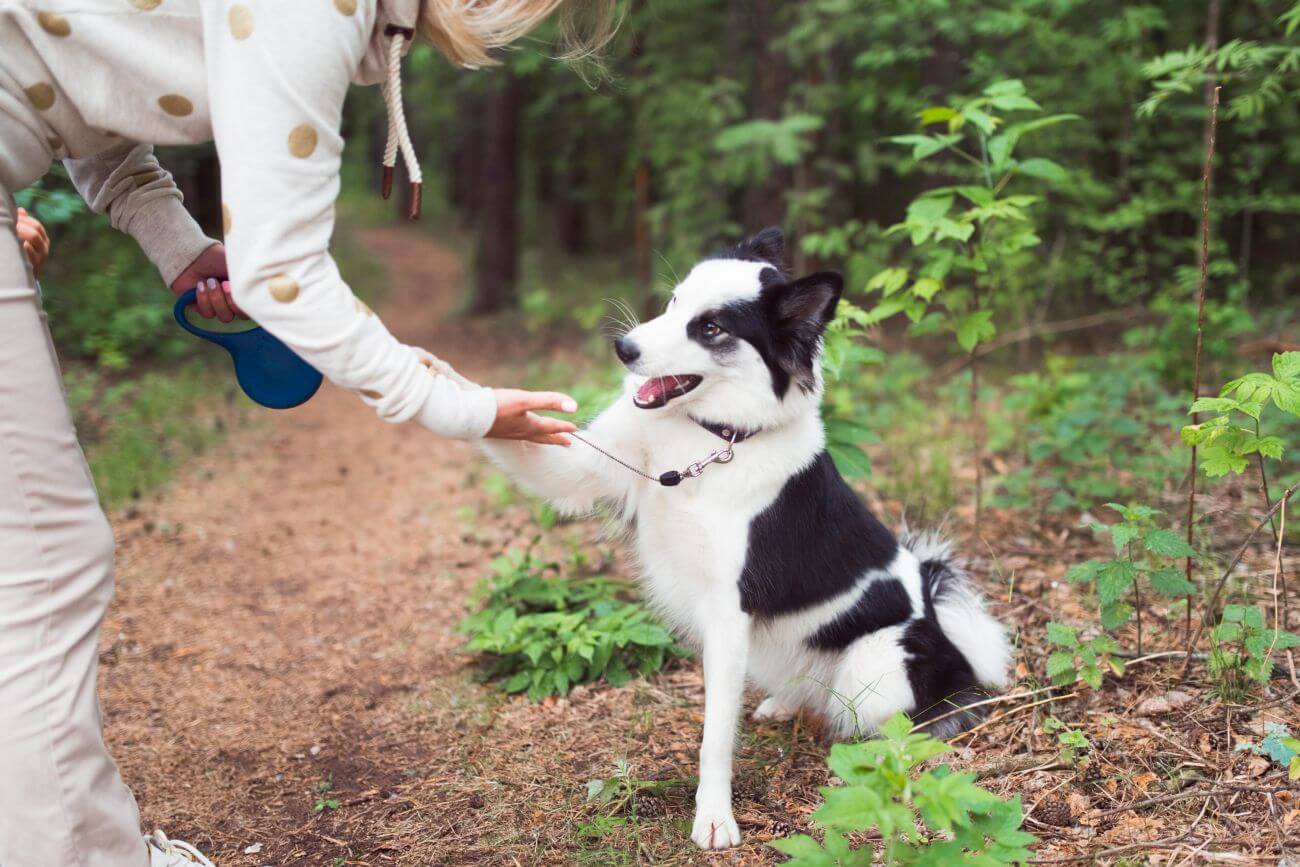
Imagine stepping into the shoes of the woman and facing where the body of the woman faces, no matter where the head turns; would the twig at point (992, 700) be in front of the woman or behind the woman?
in front

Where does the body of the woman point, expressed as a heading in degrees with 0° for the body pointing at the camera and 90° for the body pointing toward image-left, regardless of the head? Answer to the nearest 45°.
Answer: approximately 270°

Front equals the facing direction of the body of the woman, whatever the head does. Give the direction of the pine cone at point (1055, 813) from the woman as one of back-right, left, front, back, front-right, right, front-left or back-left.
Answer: front

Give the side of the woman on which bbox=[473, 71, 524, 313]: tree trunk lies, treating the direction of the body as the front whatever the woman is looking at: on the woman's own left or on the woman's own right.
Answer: on the woman's own left

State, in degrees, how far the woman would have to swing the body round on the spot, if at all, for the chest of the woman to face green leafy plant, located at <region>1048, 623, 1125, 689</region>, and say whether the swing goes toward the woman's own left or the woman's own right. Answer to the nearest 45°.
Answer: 0° — they already face it

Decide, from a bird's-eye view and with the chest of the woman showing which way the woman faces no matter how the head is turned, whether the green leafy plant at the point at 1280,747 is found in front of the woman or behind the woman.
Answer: in front
